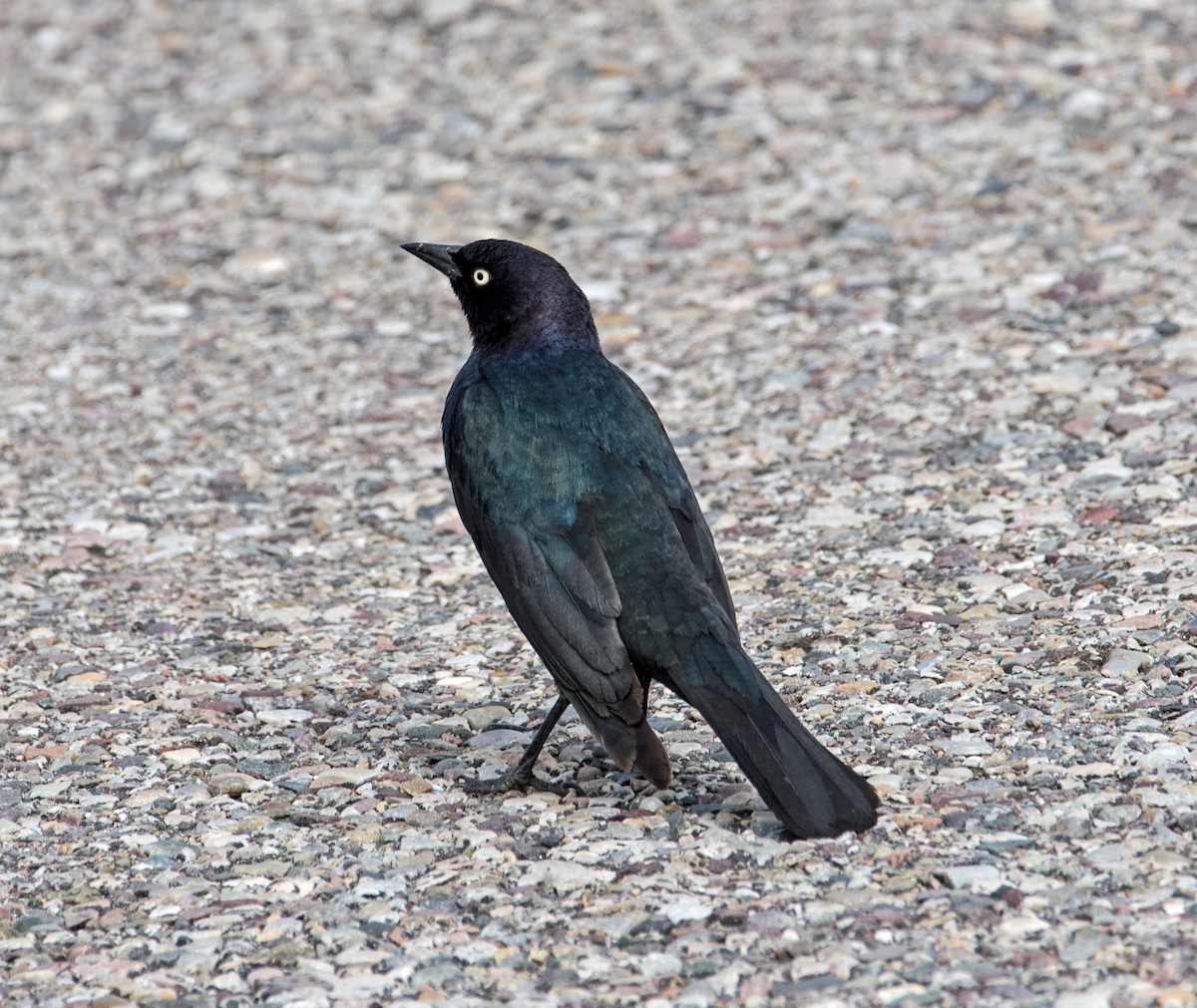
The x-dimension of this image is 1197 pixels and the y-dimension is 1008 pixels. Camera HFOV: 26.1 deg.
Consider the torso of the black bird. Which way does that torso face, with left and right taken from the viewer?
facing away from the viewer and to the left of the viewer
